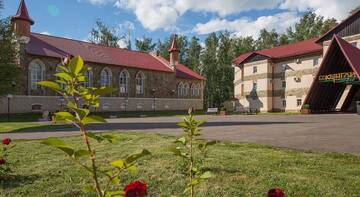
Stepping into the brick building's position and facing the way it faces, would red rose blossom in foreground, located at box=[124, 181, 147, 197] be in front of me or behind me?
in front

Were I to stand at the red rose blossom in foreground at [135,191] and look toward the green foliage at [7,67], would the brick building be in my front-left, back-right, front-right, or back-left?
front-right

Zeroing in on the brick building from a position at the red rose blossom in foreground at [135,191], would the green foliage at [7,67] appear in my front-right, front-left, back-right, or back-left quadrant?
front-left

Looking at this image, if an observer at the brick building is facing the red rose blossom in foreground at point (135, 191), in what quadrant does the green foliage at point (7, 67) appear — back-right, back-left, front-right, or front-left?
front-right
